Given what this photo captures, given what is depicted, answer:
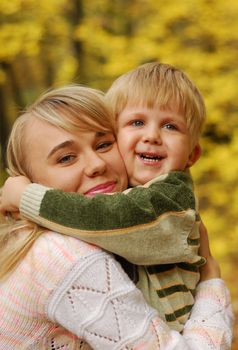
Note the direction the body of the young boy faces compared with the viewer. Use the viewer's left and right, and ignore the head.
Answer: facing the viewer and to the left of the viewer

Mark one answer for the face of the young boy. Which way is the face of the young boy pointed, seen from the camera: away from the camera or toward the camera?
toward the camera
